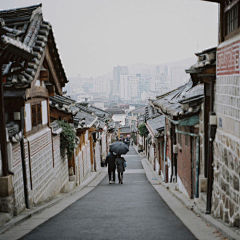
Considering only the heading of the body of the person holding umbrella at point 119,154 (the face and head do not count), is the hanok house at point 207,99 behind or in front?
behind

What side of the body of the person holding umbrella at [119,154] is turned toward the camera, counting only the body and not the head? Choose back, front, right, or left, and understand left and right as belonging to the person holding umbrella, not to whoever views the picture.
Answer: back

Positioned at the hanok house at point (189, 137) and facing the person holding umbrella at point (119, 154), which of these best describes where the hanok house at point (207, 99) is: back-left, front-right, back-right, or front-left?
back-left

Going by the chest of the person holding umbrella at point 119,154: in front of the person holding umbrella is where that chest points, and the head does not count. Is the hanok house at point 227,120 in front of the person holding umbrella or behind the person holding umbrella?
behind

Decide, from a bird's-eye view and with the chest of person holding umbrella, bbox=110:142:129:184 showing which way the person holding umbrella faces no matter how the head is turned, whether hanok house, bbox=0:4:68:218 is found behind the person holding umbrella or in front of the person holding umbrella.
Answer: behind

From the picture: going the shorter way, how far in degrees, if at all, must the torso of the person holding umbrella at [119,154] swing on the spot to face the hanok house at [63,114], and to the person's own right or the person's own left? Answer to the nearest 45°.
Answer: approximately 135° to the person's own left
